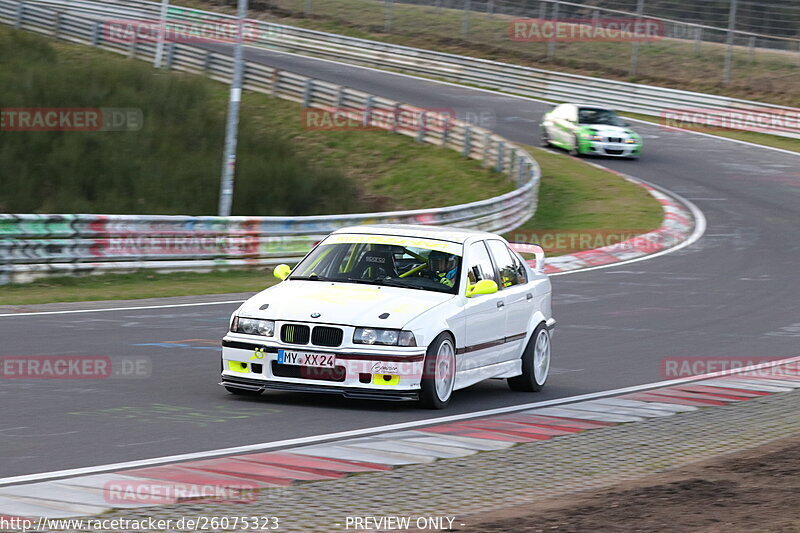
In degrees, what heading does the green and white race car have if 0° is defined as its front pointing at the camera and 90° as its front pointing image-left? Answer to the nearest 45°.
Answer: approximately 315°

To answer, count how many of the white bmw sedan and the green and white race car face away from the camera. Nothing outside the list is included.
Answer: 0

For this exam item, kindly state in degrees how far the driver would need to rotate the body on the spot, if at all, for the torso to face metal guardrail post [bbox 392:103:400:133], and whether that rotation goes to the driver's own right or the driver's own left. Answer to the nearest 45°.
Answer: approximately 135° to the driver's own right

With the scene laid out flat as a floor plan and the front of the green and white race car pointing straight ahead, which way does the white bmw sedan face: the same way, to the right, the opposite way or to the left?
to the right

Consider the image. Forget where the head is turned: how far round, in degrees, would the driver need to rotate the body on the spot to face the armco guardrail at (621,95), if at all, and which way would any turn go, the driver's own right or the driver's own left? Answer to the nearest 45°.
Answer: approximately 135° to the driver's own right

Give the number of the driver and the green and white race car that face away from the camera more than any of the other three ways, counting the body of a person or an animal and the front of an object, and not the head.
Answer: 0

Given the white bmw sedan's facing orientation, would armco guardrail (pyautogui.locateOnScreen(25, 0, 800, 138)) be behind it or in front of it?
behind

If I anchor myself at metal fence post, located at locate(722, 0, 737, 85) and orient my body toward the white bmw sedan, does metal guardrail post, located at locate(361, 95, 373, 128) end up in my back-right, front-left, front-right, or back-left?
front-right

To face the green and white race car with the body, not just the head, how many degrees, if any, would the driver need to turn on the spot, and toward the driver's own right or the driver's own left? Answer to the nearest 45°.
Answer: approximately 135° to the driver's own right

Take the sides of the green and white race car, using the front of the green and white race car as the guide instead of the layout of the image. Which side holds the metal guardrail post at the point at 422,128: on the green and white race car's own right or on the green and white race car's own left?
on the green and white race car's own right

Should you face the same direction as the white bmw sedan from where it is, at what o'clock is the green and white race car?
The green and white race car is roughly at 5 o'clock from the white bmw sedan.

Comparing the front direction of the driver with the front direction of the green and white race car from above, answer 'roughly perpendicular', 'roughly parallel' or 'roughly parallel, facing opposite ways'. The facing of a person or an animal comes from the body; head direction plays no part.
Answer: roughly perpendicular

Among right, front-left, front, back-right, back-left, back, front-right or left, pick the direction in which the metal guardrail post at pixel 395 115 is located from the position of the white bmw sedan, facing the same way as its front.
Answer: back-right

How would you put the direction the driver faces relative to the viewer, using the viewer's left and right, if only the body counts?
facing the viewer and to the left of the viewer

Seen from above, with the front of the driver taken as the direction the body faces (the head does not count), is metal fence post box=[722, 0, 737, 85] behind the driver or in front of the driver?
behind
